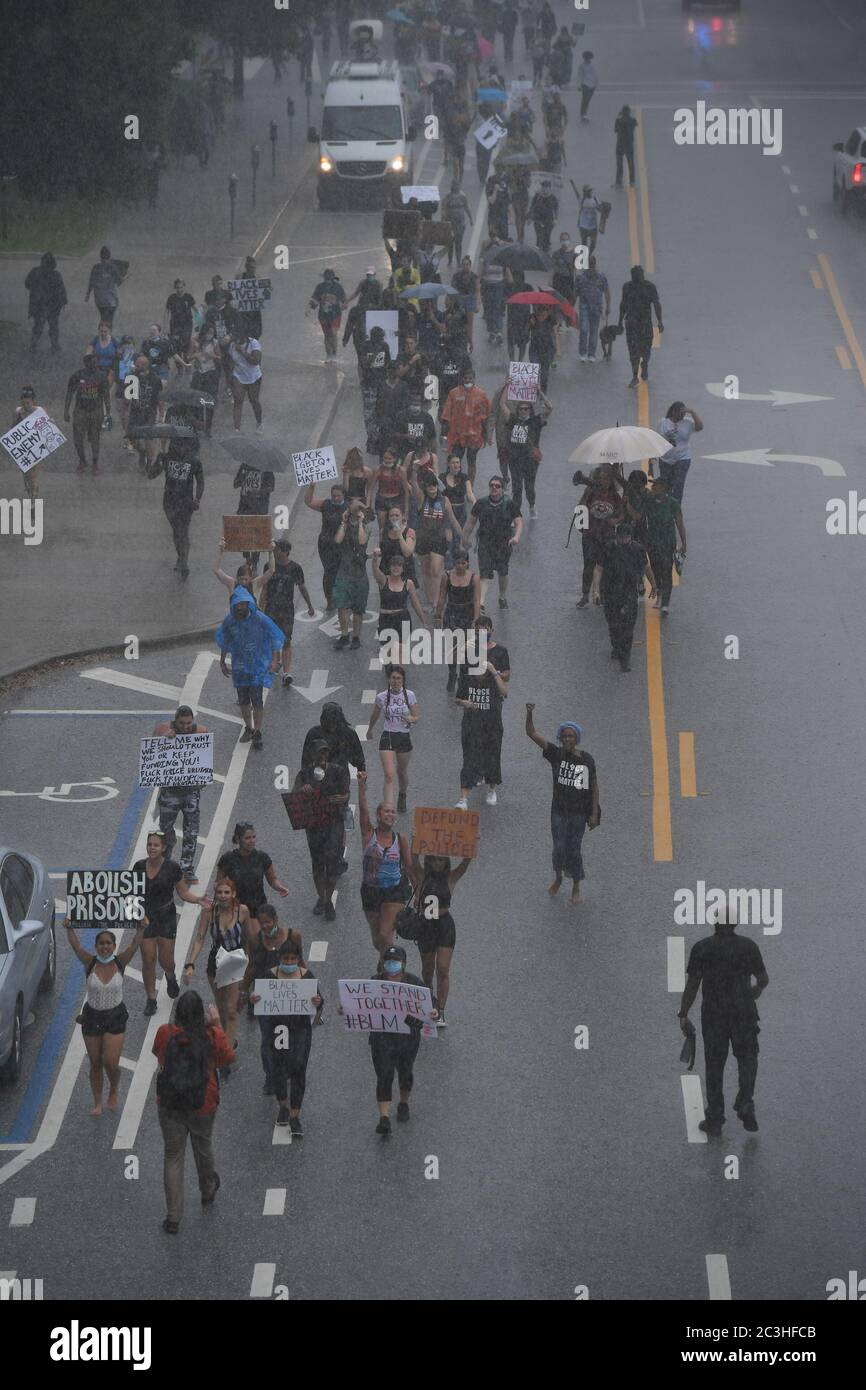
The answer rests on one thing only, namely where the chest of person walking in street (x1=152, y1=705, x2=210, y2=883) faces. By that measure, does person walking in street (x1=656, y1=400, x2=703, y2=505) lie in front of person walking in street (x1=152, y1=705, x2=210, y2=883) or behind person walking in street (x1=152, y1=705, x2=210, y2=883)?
behind

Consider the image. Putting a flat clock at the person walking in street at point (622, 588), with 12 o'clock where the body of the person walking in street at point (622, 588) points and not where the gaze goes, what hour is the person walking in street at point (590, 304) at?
the person walking in street at point (590, 304) is roughly at 6 o'clock from the person walking in street at point (622, 588).

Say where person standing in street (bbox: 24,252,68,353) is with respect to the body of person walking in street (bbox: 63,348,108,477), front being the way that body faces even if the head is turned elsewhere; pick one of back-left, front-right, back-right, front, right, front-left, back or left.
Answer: back
